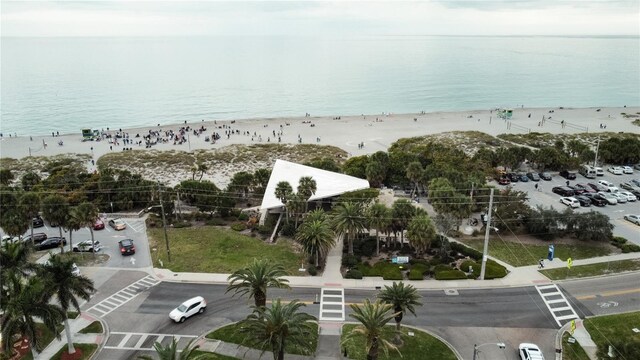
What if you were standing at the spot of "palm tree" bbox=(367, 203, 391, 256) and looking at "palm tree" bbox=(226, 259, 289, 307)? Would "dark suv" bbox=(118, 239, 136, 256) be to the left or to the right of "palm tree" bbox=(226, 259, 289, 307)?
right

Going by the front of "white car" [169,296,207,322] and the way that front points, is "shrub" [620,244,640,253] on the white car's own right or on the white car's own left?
on the white car's own left

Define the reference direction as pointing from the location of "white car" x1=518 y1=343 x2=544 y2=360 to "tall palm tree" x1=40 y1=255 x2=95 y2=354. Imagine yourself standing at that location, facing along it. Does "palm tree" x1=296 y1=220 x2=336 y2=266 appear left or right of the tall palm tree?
right
